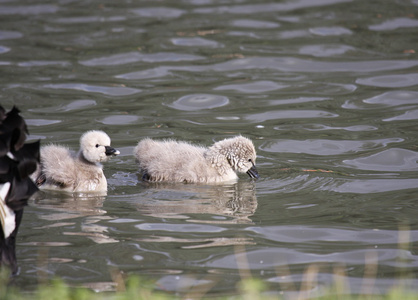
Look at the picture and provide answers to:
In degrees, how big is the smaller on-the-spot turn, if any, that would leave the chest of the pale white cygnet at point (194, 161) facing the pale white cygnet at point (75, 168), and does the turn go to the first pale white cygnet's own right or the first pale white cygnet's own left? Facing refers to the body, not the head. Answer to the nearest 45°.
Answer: approximately 180°

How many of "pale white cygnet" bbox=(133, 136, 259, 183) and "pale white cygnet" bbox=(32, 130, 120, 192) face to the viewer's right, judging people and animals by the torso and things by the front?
2

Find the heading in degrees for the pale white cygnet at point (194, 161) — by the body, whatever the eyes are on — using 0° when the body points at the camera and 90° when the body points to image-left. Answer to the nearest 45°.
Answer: approximately 270°

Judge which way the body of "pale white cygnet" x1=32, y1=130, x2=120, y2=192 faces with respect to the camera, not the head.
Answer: to the viewer's right
